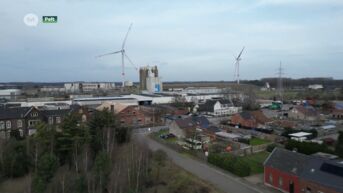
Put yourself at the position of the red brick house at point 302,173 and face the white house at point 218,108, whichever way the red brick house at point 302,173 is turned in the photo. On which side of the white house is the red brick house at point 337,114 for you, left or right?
right

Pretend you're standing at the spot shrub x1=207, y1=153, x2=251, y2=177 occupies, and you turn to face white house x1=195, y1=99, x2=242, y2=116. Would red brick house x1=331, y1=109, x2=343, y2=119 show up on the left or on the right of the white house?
right

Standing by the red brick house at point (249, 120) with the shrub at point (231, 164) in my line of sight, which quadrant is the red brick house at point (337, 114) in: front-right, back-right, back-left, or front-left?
back-left

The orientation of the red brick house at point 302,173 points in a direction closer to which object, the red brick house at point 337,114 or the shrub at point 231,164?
the shrub

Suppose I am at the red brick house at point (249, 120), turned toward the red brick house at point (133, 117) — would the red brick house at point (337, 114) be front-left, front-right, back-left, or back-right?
back-right

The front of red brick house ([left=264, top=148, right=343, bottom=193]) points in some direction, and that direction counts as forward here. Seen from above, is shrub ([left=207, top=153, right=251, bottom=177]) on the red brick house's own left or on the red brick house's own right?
on the red brick house's own right

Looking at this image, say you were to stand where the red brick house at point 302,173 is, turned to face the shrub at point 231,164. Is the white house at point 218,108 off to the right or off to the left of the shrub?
right

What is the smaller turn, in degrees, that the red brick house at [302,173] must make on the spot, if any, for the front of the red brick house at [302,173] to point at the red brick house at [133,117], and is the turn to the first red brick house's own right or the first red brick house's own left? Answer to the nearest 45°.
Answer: approximately 90° to the first red brick house's own right

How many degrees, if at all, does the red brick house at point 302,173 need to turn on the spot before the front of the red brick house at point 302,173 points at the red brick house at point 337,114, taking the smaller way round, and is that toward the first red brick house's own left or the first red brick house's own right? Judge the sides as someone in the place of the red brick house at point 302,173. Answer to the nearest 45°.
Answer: approximately 135° to the first red brick house's own right

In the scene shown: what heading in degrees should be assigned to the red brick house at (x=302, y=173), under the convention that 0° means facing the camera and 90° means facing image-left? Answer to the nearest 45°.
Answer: approximately 45°
